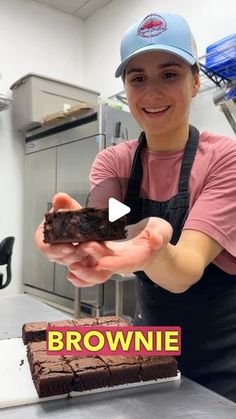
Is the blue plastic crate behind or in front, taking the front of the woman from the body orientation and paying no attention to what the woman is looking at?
behind

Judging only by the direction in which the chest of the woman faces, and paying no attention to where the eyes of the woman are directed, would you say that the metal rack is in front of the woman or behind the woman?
behind

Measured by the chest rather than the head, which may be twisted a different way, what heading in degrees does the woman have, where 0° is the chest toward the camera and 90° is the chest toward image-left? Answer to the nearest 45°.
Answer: approximately 45°
